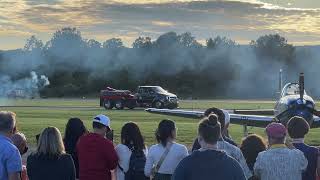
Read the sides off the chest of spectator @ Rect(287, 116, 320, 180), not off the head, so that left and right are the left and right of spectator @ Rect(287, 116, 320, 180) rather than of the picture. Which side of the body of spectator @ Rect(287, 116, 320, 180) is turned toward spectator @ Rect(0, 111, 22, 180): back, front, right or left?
left

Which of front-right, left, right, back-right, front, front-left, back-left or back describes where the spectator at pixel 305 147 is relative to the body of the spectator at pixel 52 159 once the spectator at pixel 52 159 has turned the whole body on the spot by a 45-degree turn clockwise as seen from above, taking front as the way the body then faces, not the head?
front-right

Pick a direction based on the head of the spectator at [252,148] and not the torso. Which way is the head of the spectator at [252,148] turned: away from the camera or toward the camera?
away from the camera

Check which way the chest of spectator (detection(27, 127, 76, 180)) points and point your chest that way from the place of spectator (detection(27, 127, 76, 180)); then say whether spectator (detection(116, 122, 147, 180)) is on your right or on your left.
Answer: on your right

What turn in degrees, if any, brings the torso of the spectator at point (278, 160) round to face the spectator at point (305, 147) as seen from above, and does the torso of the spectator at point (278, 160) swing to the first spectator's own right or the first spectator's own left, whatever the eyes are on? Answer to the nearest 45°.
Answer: approximately 45° to the first spectator's own right

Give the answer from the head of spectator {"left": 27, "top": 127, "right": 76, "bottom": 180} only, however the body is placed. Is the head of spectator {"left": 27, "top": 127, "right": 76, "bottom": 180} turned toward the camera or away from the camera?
away from the camera

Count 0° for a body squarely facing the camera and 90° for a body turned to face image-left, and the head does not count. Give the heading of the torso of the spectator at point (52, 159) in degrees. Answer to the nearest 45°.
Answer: approximately 180°

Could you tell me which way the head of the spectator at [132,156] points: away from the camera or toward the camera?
away from the camera

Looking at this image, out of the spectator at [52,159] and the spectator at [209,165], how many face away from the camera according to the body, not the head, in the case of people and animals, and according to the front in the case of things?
2

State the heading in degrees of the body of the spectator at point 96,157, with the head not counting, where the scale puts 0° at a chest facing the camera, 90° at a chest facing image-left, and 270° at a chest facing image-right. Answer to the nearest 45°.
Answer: approximately 225°

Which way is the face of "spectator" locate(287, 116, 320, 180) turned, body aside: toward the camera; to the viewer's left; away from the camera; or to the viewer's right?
away from the camera

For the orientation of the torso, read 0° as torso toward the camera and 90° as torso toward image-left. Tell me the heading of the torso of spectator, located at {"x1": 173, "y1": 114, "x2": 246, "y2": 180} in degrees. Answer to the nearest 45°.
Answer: approximately 180°

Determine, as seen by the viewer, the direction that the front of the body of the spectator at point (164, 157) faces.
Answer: away from the camera

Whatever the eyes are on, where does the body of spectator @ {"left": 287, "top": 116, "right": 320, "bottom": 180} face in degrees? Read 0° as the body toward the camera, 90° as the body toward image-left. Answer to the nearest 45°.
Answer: approximately 180°
